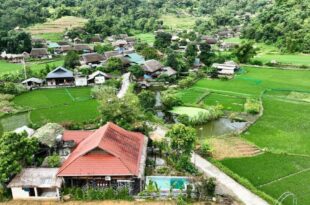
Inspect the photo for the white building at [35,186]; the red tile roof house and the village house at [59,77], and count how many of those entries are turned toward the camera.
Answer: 3

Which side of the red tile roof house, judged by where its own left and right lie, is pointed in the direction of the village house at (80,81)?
back

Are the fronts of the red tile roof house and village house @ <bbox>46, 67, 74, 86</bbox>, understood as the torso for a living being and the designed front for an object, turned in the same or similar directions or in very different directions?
same or similar directions

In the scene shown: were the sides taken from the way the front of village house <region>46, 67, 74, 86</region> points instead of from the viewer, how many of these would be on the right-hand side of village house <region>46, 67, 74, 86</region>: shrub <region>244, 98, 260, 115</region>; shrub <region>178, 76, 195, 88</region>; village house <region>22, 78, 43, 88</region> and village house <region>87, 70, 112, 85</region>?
1

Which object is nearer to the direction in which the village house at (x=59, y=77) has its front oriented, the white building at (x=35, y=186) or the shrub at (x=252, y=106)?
the white building

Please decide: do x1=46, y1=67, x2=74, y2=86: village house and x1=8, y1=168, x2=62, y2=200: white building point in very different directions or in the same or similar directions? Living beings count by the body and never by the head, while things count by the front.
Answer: same or similar directions

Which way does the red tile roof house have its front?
toward the camera

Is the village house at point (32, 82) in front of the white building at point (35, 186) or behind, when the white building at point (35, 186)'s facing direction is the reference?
behind

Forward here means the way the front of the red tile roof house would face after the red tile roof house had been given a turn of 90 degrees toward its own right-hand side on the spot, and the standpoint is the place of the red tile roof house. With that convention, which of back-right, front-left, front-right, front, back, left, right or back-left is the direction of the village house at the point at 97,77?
right

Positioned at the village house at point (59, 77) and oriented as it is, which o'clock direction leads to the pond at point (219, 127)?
The pond is roughly at 11 o'clock from the village house.

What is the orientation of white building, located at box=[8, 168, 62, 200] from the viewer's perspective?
toward the camera

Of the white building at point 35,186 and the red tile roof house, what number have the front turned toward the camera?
2

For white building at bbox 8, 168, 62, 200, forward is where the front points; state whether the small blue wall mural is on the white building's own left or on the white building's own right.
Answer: on the white building's own left

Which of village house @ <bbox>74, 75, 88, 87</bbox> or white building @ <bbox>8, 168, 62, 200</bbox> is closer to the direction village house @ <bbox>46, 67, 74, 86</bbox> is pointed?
the white building

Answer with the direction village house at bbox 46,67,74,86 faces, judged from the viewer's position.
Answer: facing the viewer

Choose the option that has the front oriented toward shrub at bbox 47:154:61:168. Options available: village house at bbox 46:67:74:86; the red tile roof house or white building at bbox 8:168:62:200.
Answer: the village house

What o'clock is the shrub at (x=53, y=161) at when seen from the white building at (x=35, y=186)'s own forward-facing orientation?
The shrub is roughly at 7 o'clock from the white building.

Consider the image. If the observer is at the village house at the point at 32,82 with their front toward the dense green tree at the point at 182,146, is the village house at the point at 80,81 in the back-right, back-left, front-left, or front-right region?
front-left
